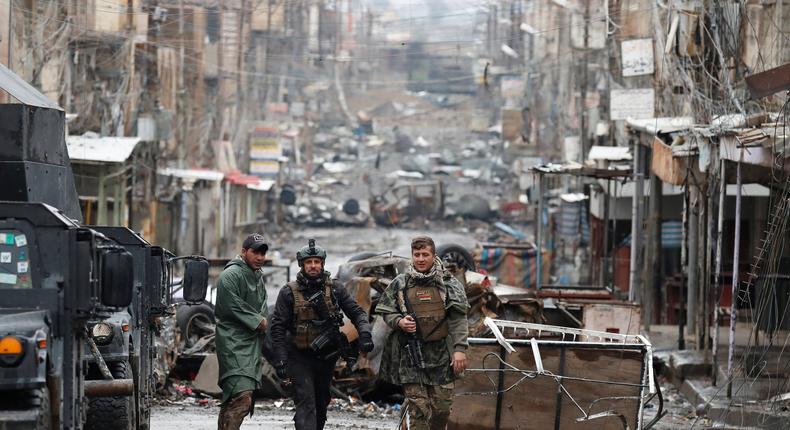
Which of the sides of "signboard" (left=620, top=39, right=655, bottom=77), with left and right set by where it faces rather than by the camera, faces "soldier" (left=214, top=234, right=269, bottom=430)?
front

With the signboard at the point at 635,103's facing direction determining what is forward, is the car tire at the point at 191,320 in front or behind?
in front

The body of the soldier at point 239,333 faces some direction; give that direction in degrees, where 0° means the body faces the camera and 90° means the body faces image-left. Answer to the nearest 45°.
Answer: approximately 315°

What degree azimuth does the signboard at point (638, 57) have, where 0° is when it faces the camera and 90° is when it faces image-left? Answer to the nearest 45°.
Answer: approximately 0°

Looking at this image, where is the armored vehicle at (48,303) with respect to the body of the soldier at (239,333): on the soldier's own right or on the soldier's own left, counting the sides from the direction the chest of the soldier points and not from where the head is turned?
on the soldier's own right

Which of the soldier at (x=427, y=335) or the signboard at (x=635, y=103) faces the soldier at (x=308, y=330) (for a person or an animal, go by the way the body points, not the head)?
the signboard

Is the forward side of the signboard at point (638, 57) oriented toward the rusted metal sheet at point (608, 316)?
yes

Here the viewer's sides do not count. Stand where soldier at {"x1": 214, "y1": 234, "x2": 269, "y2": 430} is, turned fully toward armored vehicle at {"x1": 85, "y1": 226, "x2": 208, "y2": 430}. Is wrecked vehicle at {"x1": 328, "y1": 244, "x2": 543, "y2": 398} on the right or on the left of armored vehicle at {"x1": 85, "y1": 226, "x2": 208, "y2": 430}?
right

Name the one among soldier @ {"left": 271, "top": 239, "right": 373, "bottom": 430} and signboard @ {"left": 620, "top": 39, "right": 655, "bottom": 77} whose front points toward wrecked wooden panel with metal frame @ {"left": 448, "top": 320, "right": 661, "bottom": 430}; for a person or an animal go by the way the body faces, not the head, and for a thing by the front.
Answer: the signboard

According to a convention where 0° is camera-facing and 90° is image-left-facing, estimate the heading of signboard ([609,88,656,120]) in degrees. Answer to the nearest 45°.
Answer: approximately 0°
